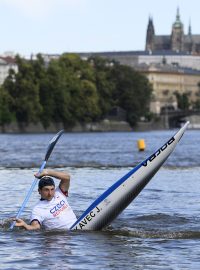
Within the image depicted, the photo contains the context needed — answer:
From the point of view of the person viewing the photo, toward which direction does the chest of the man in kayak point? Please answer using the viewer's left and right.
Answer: facing the viewer and to the right of the viewer
